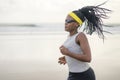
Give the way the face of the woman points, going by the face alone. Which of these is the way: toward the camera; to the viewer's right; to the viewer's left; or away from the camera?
to the viewer's left

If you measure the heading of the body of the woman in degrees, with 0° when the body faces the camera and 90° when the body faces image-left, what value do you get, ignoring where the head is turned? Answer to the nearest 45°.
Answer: approximately 90°
